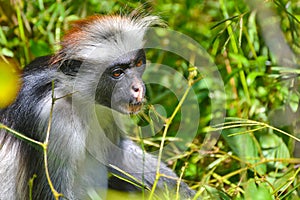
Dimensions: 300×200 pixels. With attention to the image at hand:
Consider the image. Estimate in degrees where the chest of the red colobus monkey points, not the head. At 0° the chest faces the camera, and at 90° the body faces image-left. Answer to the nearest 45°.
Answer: approximately 315°
